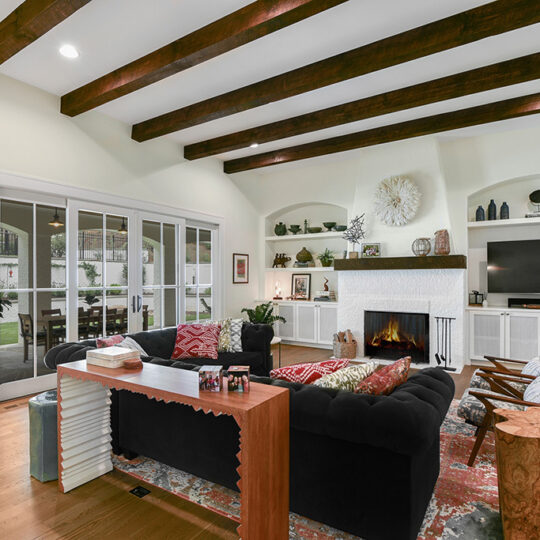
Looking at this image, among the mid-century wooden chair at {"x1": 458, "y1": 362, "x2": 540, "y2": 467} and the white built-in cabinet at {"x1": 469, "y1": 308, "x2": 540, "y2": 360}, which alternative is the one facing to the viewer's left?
the mid-century wooden chair

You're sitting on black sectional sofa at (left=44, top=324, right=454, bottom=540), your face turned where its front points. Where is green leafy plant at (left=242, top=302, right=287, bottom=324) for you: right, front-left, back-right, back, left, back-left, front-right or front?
front-left

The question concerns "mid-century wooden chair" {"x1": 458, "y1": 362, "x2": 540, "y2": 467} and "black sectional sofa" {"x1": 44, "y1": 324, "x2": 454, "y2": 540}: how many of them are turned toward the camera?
0

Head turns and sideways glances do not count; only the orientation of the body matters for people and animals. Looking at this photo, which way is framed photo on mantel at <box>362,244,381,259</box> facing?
toward the camera

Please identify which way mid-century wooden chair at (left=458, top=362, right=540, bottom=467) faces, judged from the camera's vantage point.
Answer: facing to the left of the viewer

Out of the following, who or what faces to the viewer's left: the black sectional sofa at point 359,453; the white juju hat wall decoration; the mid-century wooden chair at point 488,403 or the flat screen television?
the mid-century wooden chair

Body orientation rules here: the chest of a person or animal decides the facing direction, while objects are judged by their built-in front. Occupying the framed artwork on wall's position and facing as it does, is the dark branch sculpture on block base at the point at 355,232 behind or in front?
in front

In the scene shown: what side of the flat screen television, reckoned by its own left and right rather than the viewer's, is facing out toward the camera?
front

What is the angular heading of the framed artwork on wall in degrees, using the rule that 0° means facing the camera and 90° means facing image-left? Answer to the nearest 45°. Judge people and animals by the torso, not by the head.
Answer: approximately 315°

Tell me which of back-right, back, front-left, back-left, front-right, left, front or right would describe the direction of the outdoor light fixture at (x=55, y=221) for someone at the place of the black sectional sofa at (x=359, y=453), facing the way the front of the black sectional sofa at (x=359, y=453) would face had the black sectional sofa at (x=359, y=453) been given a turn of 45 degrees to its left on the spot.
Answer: front-left

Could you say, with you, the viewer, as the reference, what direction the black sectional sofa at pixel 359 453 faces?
facing away from the viewer and to the right of the viewer

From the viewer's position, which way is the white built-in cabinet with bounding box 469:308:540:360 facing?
facing the viewer

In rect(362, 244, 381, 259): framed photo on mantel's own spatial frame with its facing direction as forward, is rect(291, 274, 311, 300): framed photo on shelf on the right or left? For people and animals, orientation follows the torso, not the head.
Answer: on its right
